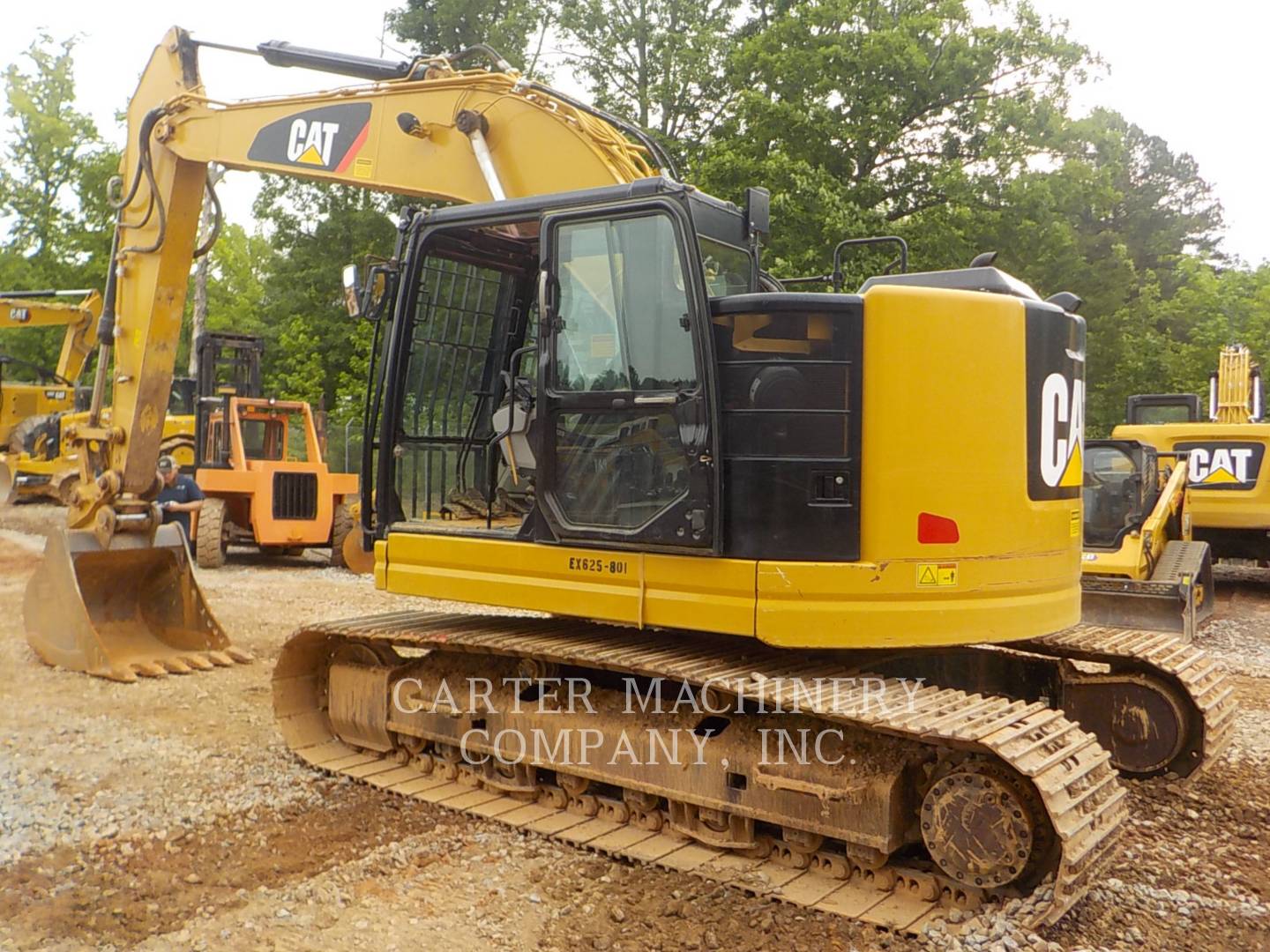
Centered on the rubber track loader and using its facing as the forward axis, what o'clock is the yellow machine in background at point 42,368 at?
The yellow machine in background is roughly at 2 o'clock from the rubber track loader.

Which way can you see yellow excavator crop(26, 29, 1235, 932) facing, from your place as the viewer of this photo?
facing away from the viewer and to the left of the viewer

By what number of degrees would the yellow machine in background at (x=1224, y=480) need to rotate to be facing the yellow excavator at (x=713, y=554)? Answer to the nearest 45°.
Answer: approximately 180°

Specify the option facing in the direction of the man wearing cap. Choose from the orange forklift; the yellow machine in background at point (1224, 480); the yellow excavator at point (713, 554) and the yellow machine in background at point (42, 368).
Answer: the yellow excavator

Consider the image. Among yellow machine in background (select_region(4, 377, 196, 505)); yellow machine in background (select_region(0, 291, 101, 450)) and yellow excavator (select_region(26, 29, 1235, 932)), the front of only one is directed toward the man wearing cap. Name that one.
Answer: the yellow excavator

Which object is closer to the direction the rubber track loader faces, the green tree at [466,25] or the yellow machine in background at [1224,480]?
the green tree

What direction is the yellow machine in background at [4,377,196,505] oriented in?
to the viewer's left

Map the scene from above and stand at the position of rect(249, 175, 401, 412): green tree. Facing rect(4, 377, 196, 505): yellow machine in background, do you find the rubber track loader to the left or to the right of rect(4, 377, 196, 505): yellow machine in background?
left

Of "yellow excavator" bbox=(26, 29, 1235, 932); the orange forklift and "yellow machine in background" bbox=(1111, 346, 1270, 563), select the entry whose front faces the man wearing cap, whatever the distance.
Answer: the yellow excavator

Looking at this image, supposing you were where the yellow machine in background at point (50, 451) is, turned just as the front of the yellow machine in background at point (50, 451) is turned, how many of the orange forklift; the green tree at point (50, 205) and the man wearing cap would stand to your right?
1

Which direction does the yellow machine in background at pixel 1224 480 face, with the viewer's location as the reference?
facing away from the viewer

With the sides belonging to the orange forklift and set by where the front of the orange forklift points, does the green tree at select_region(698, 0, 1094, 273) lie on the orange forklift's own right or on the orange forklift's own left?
on the orange forklift's own right
